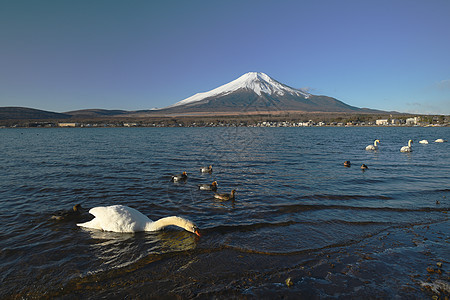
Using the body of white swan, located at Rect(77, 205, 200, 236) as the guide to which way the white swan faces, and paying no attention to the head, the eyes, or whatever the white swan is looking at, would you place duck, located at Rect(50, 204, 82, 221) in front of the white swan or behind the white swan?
behind

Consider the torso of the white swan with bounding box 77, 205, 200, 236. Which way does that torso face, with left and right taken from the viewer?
facing to the right of the viewer
